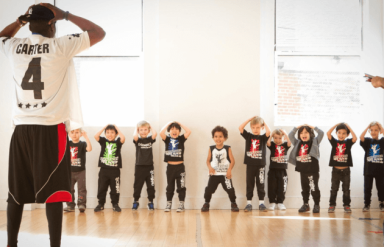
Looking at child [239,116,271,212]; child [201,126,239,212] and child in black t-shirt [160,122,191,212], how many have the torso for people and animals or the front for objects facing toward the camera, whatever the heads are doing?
3

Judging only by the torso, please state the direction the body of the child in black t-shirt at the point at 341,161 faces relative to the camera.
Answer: toward the camera

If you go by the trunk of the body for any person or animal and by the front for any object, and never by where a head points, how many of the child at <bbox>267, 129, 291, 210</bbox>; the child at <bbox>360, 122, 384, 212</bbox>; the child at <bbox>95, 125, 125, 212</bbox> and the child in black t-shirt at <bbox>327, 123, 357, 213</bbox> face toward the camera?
4

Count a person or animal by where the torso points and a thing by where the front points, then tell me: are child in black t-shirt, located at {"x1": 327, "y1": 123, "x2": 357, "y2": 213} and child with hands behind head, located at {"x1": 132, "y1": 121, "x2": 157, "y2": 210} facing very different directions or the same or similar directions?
same or similar directions

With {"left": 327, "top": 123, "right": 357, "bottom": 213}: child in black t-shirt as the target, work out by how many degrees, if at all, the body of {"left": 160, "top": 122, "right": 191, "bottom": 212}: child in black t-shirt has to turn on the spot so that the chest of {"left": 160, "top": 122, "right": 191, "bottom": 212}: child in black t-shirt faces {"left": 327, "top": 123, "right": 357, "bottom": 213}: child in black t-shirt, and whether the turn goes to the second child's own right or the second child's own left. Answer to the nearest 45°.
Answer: approximately 90° to the second child's own left

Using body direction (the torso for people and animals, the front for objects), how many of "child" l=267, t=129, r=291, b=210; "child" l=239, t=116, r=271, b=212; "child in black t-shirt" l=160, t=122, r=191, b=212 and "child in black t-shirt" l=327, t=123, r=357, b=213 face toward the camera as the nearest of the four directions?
4

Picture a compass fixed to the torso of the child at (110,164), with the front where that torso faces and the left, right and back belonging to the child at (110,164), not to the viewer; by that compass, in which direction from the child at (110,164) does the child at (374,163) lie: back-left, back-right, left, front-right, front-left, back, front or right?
left

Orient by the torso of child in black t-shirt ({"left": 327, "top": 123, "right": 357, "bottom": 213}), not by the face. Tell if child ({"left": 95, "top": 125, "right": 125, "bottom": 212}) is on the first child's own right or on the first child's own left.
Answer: on the first child's own right

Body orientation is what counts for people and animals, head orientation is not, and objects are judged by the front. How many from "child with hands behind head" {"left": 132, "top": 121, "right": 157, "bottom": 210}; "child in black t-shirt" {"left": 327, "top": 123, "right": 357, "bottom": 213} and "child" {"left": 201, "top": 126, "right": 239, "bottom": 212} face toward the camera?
3

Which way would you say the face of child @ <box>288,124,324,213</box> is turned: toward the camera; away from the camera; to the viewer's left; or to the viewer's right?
toward the camera

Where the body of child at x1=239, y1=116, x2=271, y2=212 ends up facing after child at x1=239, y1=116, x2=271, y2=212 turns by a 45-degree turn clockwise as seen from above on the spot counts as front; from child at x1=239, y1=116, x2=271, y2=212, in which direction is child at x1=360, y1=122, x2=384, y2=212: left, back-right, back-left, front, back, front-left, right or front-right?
back-left

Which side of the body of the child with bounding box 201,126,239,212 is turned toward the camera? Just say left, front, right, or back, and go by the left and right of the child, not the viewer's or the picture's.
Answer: front

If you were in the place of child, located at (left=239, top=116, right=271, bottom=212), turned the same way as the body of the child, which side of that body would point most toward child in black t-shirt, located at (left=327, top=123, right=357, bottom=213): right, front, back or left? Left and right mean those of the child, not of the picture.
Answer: left

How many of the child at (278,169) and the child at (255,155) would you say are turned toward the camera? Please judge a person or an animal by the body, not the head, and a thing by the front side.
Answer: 2

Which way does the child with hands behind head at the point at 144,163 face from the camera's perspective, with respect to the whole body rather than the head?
toward the camera

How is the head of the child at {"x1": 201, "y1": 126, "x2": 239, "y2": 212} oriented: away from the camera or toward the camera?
toward the camera
